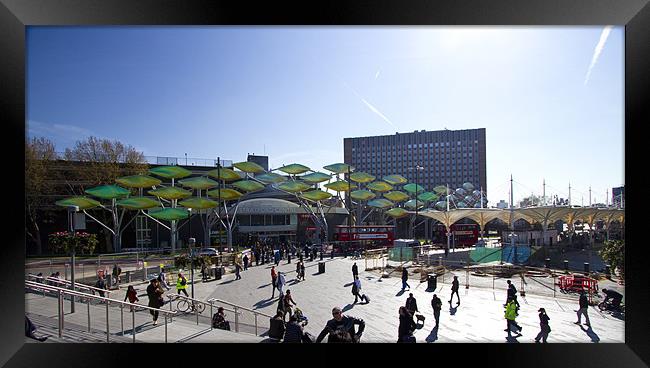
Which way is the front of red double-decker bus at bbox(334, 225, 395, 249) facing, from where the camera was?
facing to the left of the viewer
